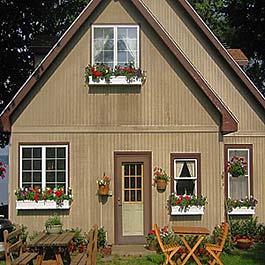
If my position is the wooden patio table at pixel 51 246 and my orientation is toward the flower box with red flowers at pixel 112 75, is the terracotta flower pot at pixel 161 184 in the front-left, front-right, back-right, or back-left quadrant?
front-right

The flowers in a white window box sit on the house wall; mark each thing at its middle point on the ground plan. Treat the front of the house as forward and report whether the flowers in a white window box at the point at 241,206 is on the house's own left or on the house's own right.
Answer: on the house's own left

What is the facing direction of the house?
toward the camera

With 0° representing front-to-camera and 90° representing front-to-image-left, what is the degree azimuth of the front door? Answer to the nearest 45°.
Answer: approximately 0°

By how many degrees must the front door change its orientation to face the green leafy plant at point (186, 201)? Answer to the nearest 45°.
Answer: approximately 90° to its left

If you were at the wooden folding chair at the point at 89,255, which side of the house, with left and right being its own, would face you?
front

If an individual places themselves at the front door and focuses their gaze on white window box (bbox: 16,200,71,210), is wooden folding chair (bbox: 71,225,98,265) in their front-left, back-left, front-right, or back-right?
front-left

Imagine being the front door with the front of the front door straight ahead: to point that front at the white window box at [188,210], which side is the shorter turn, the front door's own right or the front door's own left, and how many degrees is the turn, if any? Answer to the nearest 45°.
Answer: approximately 90° to the front door's own left

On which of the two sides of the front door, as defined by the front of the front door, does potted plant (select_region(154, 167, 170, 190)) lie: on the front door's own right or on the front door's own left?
on the front door's own left

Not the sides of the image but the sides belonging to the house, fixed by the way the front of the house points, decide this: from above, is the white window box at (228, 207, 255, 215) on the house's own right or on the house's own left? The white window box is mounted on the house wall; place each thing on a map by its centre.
on the house's own left
